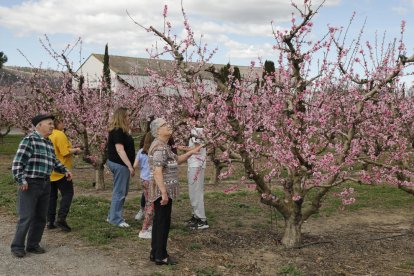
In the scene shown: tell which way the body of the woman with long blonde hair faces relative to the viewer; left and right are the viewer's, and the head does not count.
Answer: facing to the right of the viewer

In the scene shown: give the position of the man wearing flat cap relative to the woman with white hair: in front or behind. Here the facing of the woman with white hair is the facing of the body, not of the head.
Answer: behind

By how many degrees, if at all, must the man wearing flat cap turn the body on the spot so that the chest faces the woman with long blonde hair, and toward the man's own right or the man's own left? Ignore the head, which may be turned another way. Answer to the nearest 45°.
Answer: approximately 90° to the man's own left

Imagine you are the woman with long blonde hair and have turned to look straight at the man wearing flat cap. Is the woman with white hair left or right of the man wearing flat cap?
left

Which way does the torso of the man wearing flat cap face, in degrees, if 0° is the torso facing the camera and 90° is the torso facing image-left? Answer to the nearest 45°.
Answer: approximately 315°

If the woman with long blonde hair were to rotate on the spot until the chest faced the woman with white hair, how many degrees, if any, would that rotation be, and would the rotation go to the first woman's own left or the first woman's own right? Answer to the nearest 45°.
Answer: approximately 90° to the first woman's own right

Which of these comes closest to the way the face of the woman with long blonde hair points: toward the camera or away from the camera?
away from the camera

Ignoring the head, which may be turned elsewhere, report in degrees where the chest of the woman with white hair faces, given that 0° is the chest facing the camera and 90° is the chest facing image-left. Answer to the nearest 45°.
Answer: approximately 270°

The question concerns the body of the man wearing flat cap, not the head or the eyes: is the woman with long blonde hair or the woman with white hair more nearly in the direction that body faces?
the woman with white hair

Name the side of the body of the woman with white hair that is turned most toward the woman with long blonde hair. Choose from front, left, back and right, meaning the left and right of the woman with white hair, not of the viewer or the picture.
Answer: left

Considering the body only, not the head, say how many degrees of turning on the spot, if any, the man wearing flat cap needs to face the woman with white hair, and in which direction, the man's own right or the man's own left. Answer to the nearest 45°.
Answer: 0° — they already face them

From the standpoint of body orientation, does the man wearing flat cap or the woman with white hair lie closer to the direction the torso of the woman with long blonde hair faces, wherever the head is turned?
the woman with white hair
